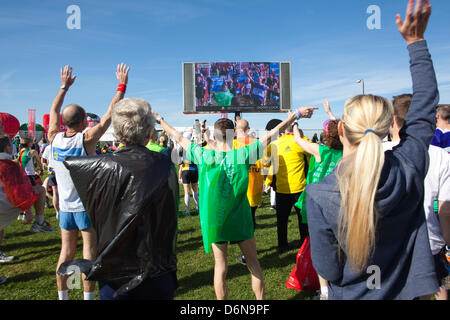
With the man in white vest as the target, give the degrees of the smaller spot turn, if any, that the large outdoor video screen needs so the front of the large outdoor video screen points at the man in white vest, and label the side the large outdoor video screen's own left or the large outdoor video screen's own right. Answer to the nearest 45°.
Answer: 0° — it already faces them

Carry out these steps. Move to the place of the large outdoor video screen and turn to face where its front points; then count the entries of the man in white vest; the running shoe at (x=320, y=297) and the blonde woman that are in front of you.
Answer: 3

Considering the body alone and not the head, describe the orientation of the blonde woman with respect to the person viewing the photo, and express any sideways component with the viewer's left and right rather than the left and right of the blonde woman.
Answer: facing away from the viewer

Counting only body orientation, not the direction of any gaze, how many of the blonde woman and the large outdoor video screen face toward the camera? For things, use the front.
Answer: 1

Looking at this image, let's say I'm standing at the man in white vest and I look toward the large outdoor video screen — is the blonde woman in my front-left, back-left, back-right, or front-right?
back-right

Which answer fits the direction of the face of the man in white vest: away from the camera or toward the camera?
away from the camera

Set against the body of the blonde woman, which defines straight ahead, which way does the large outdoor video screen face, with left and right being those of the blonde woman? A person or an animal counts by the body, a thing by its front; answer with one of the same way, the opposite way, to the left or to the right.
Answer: the opposite way

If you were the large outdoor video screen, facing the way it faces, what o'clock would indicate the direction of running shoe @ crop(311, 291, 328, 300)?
The running shoe is roughly at 12 o'clock from the large outdoor video screen.
